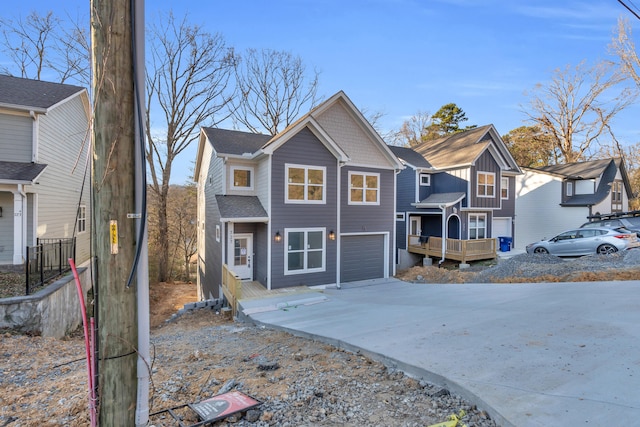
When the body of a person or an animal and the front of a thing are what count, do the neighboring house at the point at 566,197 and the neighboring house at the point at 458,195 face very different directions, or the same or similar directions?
same or similar directions

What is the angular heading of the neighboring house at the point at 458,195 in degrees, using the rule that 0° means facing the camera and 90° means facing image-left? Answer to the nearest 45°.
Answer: approximately 315°

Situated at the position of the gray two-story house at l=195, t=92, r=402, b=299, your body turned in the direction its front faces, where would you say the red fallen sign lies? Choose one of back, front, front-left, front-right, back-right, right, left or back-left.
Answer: front-right

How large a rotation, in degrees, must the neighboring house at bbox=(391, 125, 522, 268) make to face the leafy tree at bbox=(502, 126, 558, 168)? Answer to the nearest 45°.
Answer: approximately 135° to its left

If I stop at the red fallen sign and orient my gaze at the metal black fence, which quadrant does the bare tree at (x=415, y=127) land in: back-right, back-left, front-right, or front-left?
front-right

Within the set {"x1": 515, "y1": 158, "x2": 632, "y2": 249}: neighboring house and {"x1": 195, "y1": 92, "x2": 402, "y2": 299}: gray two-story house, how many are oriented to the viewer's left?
0

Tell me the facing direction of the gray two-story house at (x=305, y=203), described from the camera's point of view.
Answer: facing the viewer and to the right of the viewer

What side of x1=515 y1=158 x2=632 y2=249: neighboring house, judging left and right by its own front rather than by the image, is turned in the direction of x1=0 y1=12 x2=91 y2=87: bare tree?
right

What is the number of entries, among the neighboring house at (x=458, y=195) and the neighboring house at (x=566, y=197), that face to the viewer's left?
0

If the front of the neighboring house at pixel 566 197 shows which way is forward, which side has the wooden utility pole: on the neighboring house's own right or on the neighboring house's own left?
on the neighboring house's own right

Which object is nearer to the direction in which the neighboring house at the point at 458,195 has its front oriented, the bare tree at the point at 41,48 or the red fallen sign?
the red fallen sign

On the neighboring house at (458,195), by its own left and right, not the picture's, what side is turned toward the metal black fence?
right

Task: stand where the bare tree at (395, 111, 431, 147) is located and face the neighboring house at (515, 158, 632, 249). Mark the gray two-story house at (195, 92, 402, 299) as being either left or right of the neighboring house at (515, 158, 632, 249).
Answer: right

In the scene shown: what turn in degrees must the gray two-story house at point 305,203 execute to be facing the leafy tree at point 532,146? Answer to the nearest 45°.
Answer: approximately 90° to its left

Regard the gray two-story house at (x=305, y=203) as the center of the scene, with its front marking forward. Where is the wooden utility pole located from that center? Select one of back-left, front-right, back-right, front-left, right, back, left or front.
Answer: front-right

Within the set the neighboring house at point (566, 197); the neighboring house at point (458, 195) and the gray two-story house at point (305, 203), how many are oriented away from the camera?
0
